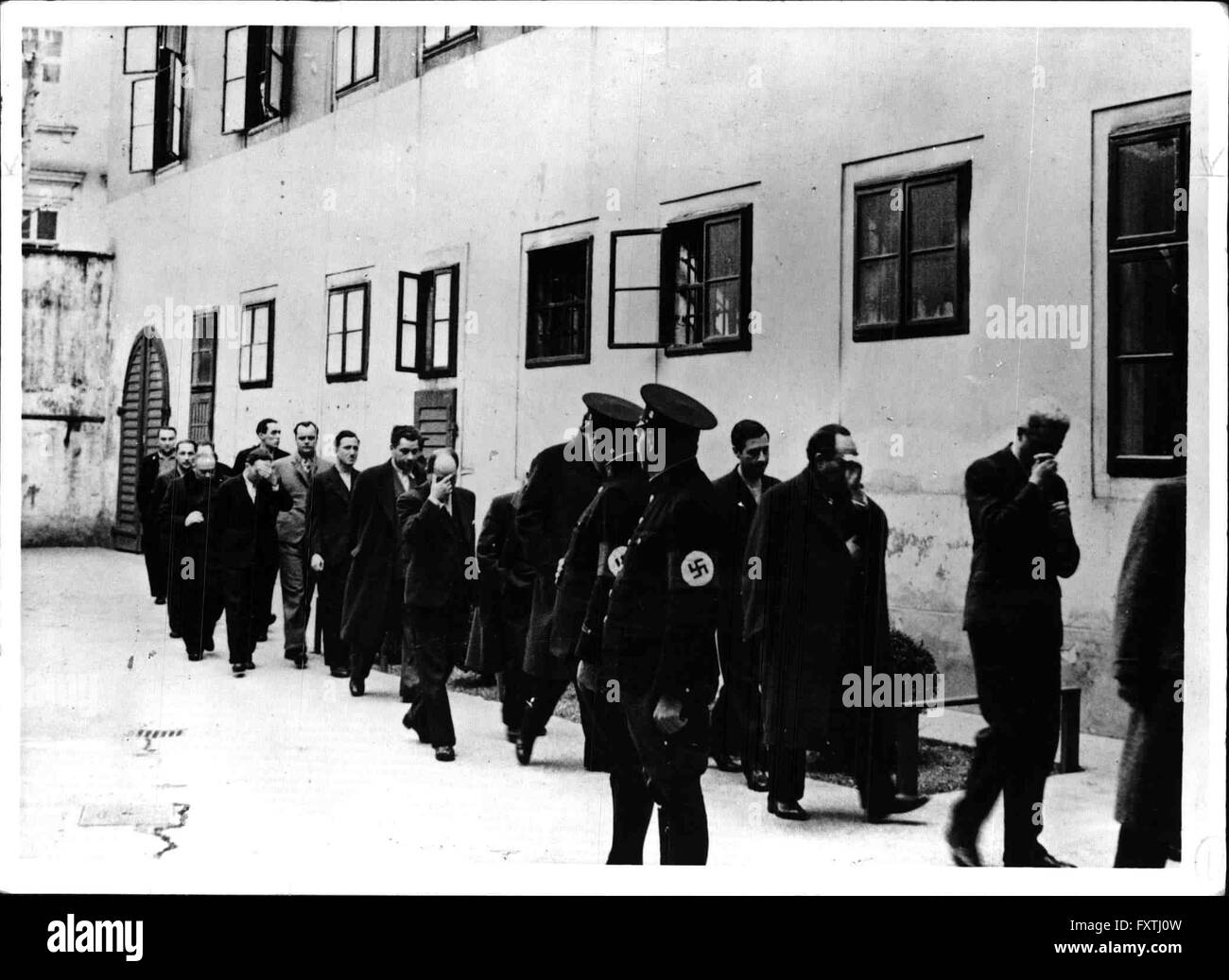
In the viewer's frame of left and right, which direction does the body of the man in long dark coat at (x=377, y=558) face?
facing the viewer and to the right of the viewer

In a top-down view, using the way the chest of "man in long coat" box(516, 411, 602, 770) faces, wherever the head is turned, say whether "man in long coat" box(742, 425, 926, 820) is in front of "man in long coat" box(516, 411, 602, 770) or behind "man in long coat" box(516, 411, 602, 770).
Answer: in front

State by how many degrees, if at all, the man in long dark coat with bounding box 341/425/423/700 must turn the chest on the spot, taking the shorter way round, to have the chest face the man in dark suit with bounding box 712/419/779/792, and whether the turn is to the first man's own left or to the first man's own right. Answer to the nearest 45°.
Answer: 0° — they already face them

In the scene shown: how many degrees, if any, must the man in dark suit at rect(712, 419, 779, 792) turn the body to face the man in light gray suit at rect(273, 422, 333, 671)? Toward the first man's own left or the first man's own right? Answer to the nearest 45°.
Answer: approximately 135° to the first man's own right

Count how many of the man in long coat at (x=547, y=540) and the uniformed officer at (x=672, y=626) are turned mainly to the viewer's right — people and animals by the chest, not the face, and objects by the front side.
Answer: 1

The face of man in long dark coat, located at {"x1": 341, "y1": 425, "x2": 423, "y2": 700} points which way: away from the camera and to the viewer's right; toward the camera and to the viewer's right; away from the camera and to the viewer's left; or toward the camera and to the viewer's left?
toward the camera and to the viewer's right

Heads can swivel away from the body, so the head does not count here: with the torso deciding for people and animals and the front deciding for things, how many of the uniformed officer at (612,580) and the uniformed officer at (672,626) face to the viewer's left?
2

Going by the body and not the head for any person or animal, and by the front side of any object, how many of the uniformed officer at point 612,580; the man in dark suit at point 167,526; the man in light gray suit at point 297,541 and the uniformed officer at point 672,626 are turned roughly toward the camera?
2

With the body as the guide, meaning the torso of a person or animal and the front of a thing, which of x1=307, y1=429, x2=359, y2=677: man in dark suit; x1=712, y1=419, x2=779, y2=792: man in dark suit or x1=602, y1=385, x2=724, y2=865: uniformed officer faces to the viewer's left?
the uniformed officer

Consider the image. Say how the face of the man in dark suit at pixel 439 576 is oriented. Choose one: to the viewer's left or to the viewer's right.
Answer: to the viewer's right

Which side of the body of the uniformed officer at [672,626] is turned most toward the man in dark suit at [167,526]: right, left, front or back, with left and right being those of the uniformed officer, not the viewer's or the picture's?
front

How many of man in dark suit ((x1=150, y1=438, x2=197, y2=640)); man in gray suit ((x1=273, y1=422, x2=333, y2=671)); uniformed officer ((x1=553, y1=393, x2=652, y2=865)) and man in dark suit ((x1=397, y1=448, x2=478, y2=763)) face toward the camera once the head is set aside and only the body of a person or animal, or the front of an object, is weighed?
3
